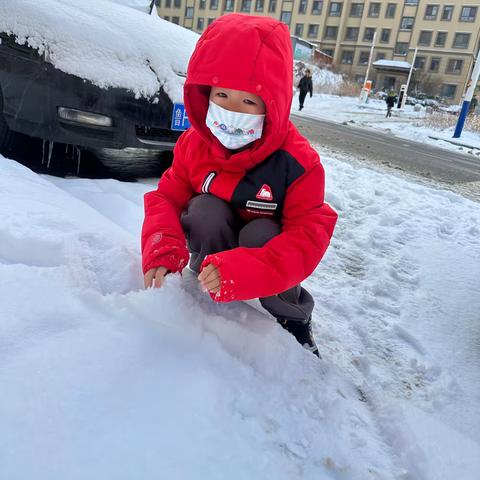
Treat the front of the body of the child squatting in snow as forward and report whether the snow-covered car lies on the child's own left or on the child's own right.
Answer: on the child's own right

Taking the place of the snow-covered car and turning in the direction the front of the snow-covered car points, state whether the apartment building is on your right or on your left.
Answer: on your left

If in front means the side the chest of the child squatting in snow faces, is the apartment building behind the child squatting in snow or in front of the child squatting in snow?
behind

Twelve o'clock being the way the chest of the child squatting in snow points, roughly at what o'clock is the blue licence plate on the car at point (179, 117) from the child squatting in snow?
The blue licence plate on the car is roughly at 4 o'clock from the child squatting in snow.

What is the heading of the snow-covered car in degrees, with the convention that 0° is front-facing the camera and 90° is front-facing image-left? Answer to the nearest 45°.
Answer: approximately 315°

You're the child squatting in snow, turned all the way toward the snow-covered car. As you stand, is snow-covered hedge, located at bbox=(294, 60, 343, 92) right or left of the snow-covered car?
right

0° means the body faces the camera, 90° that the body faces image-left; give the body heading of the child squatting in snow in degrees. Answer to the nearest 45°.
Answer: approximately 45°

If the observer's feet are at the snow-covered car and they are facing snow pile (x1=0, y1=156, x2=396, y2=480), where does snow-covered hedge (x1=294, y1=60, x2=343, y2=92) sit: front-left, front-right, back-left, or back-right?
back-left
